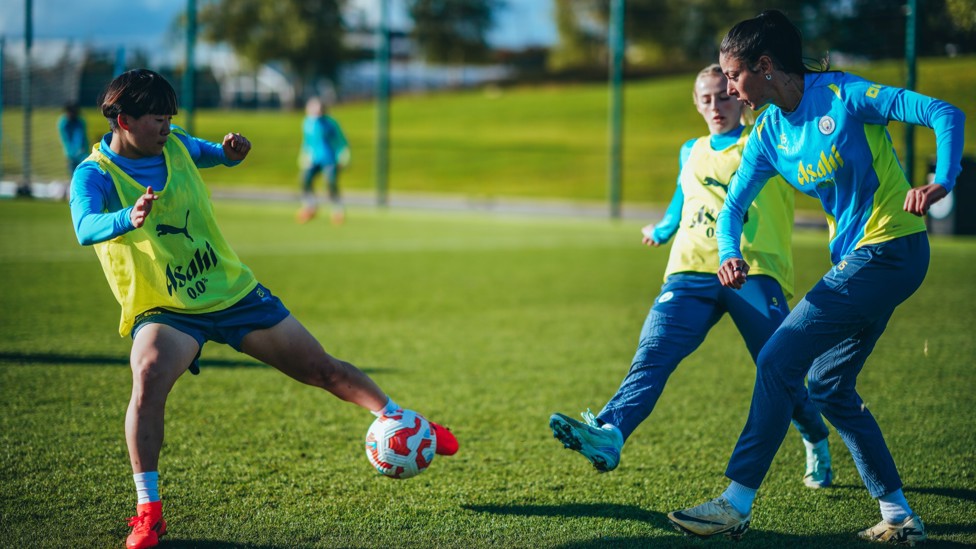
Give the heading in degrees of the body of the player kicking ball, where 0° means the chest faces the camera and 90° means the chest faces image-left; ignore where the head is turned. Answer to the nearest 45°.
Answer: approximately 315°

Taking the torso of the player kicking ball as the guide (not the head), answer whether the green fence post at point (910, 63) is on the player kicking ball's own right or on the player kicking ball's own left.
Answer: on the player kicking ball's own left

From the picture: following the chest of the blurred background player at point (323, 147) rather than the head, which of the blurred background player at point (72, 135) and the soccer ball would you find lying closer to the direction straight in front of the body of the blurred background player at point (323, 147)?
the soccer ball

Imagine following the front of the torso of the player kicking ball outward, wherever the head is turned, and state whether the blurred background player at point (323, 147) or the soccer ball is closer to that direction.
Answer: the soccer ball

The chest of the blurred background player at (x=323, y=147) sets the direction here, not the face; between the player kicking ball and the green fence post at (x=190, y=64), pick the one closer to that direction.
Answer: the player kicking ball

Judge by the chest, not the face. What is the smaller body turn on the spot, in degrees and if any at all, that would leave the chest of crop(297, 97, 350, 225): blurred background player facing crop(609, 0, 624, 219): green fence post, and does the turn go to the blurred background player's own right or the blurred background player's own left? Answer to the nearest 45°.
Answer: approximately 90° to the blurred background player's own left

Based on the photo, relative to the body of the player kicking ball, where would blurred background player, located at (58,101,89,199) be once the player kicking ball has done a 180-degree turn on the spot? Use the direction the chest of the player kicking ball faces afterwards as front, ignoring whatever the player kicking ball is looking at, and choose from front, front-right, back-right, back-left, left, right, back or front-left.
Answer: front-right

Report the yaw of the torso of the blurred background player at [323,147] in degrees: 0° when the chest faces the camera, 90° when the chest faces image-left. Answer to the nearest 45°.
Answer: approximately 0°

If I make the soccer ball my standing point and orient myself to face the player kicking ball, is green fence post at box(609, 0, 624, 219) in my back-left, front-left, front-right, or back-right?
back-right

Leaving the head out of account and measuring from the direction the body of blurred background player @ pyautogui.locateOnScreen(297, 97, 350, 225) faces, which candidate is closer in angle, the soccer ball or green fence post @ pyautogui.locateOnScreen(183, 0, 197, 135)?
the soccer ball

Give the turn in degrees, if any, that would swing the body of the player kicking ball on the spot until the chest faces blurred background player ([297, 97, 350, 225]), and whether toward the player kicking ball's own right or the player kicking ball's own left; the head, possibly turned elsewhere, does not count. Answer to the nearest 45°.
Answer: approximately 135° to the player kicking ball's own left

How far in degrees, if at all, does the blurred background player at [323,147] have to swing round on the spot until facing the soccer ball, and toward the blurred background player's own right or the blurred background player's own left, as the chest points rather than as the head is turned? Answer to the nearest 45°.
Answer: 0° — they already face it

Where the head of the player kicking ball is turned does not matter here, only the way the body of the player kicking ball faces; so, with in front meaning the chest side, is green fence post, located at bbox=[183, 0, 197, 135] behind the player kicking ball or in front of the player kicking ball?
behind
